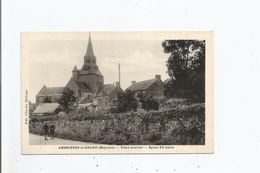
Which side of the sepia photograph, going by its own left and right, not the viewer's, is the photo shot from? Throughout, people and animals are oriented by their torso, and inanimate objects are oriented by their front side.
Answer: front
